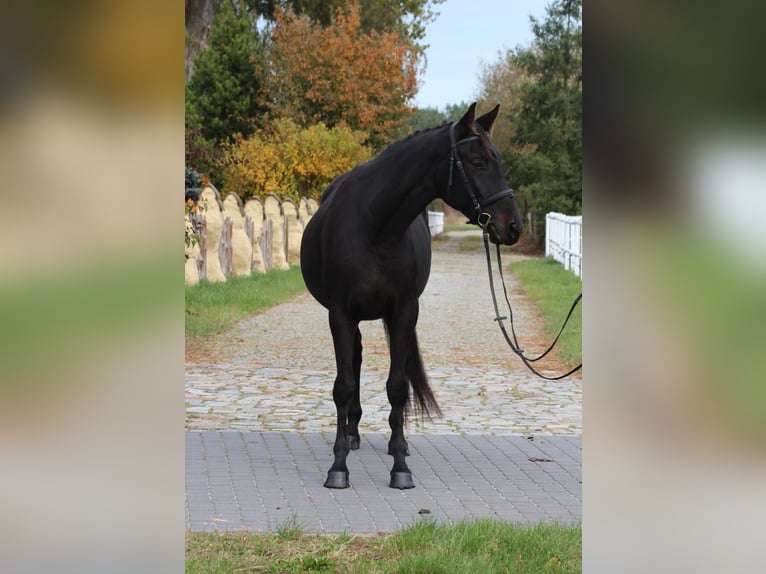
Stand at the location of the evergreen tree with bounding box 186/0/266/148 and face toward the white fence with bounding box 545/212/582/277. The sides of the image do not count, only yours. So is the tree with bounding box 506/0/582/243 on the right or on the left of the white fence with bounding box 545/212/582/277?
left

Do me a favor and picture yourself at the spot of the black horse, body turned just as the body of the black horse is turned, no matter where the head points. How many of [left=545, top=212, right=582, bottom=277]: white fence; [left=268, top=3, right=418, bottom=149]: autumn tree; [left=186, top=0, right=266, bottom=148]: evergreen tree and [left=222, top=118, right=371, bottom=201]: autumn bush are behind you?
4

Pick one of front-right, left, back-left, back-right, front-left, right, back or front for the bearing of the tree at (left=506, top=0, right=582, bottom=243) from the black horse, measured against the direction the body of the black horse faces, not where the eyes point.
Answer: back

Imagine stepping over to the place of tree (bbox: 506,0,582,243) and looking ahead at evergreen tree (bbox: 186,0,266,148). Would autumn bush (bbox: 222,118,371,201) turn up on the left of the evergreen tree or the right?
left

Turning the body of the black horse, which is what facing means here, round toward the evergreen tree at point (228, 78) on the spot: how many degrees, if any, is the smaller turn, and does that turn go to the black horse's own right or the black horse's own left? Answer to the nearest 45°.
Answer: approximately 180°

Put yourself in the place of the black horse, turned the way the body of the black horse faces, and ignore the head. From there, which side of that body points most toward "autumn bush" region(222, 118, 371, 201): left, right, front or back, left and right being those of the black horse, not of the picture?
back

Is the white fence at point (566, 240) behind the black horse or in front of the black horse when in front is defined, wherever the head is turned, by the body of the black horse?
behind

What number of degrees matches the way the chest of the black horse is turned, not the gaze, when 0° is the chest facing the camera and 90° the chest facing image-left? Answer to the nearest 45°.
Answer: approximately 0°

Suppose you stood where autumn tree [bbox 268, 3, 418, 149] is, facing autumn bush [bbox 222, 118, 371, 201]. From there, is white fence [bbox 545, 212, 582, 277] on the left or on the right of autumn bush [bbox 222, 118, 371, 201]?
left

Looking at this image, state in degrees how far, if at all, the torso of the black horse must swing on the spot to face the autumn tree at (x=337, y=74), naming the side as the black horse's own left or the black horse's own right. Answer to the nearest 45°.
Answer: approximately 180°
